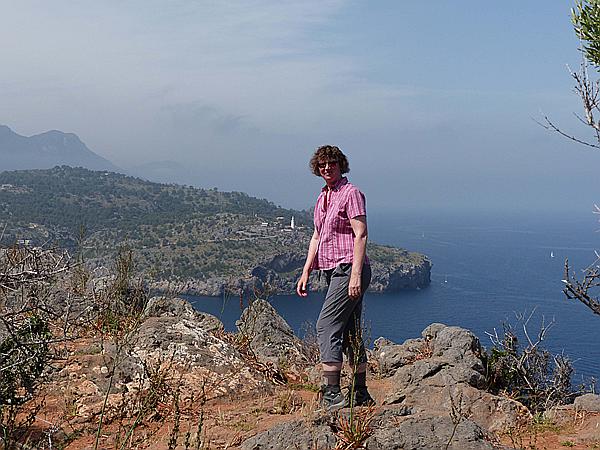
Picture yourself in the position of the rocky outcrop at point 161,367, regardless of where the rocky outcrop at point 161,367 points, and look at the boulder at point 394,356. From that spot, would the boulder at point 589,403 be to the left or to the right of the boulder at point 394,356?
right

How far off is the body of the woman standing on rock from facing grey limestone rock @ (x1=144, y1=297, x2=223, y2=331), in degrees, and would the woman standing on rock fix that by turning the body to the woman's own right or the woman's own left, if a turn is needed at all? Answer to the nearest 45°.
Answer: approximately 90° to the woman's own right

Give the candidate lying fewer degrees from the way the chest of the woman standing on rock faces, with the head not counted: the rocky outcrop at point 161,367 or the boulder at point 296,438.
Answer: the boulder

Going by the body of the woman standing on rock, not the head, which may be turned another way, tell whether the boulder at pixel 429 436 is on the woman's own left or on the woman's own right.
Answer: on the woman's own left

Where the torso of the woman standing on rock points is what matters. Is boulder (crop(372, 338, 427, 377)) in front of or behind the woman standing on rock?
behind

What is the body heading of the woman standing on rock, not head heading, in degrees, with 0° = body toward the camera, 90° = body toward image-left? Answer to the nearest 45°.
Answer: approximately 45°

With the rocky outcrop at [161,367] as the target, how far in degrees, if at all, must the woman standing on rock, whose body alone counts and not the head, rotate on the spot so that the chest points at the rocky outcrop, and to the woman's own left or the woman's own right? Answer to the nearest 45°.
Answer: approximately 90° to the woman's own right

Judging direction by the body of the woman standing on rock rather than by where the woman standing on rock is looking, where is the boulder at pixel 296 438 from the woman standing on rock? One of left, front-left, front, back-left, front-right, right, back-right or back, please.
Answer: front-left

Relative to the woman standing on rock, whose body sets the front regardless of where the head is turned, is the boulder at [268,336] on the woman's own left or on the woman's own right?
on the woman's own right
